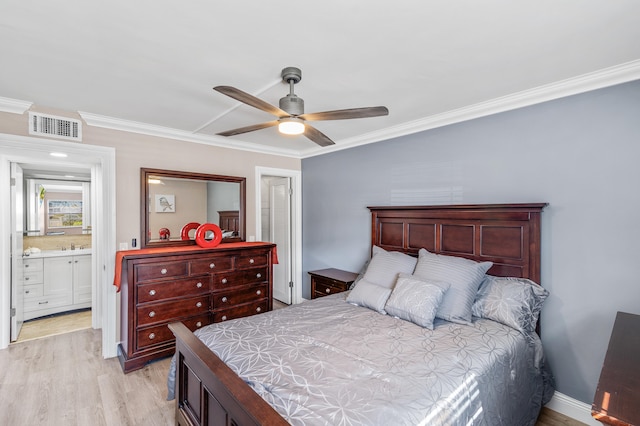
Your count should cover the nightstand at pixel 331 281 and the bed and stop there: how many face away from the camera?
0

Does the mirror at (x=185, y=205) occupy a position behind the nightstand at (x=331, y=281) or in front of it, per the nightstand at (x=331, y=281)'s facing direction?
in front

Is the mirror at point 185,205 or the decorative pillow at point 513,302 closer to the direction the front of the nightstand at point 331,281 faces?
the mirror

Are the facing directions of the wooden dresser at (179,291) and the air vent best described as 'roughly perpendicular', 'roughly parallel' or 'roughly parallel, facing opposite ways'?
roughly parallel

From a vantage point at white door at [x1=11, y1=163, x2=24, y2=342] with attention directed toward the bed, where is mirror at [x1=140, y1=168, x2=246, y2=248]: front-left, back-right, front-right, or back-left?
front-left

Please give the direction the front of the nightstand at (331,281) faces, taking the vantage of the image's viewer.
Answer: facing the viewer and to the left of the viewer

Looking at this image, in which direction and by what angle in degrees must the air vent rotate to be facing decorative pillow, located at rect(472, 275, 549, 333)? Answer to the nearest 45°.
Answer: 0° — it already faces it

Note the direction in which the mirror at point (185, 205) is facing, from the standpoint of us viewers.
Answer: facing the viewer and to the right of the viewer

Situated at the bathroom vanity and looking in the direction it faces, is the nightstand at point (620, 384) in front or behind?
in front

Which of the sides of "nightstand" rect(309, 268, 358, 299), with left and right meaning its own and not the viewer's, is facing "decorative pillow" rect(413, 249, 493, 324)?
left

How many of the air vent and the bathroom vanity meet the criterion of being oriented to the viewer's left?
0

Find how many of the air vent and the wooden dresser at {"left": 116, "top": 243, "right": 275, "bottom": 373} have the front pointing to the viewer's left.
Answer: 0

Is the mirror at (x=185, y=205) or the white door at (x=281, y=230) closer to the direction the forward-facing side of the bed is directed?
the mirror

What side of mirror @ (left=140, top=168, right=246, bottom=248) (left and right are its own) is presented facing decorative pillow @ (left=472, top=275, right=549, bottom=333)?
front

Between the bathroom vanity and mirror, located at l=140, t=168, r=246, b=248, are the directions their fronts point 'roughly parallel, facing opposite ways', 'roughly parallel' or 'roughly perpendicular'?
roughly parallel
